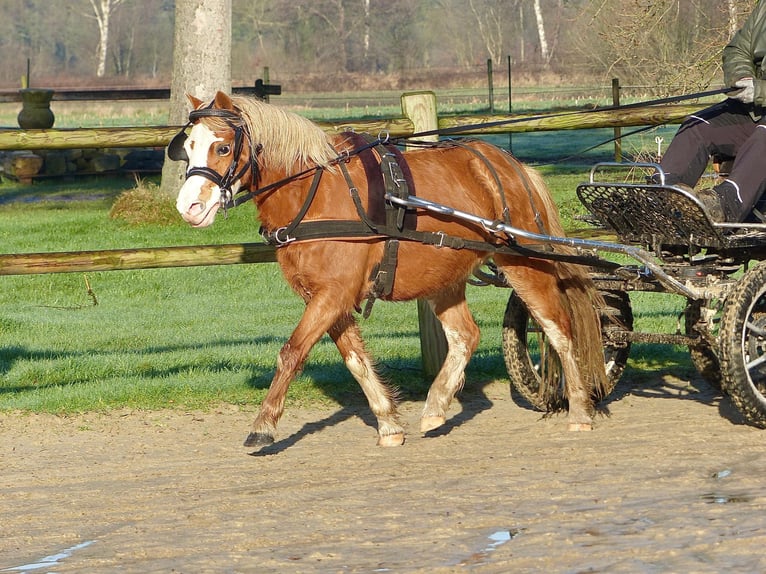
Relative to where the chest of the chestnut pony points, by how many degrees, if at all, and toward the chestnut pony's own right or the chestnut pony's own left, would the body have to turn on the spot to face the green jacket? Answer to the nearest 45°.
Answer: approximately 180°

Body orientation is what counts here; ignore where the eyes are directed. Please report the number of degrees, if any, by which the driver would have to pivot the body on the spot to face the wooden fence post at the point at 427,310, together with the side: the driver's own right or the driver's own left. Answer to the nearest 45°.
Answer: approximately 45° to the driver's own right

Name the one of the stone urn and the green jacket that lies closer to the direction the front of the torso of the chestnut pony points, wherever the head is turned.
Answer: the stone urn

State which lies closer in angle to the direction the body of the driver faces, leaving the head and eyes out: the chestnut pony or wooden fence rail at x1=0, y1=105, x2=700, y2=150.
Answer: the chestnut pony

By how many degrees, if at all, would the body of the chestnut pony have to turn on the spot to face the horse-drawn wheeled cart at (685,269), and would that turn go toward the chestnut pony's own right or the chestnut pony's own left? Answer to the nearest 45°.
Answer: approximately 180°

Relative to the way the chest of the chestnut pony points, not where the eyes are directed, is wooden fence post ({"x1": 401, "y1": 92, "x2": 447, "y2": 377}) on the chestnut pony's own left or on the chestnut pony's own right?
on the chestnut pony's own right

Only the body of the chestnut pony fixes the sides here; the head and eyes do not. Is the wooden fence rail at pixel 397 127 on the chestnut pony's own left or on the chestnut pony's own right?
on the chestnut pony's own right

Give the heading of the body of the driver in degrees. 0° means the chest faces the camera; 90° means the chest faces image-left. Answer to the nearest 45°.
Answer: approximately 45°

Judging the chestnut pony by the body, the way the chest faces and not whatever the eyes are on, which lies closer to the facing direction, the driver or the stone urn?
the stone urn

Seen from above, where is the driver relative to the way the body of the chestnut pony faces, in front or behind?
behind

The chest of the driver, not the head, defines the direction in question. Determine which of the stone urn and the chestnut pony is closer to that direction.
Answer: the chestnut pony

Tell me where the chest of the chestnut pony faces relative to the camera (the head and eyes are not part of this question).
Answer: to the viewer's left

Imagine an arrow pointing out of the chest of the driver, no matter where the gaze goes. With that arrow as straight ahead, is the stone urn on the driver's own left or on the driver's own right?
on the driver's own right
